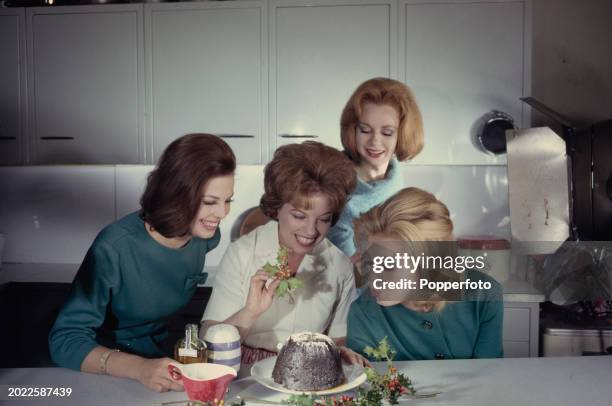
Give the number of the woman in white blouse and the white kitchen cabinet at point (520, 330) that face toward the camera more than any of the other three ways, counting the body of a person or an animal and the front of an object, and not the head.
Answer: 2

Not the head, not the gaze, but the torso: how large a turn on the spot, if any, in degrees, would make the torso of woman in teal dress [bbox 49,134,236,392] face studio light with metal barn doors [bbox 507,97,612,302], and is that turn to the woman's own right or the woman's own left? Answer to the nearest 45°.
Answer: approximately 45° to the woman's own left

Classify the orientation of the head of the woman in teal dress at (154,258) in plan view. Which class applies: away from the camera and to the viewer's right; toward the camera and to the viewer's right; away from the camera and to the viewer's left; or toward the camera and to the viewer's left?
toward the camera and to the viewer's right

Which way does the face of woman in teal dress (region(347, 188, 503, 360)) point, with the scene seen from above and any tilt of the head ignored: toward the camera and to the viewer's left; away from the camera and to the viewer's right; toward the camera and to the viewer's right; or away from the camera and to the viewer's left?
toward the camera and to the viewer's left

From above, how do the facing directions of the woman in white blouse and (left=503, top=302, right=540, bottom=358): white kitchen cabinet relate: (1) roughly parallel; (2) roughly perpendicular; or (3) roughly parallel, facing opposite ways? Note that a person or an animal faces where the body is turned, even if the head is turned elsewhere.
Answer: roughly parallel

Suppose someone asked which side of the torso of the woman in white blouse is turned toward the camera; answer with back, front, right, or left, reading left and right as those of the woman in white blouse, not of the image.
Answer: front

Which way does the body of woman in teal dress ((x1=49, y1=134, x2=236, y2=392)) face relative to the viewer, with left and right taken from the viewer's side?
facing the viewer and to the right of the viewer
